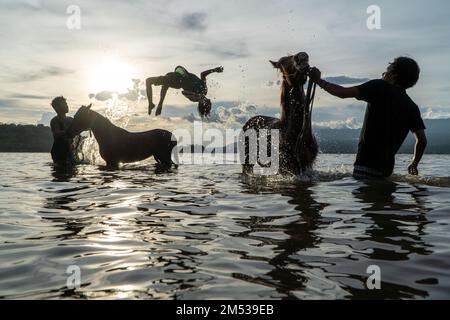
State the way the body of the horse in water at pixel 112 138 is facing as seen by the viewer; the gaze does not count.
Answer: to the viewer's left

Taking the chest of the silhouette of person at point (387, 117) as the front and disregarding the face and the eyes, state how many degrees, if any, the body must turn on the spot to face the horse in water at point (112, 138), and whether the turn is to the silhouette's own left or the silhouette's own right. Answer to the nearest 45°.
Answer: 0° — they already face it

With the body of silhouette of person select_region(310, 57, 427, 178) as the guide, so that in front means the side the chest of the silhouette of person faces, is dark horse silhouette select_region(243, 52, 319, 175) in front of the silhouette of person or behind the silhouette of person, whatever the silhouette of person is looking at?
in front

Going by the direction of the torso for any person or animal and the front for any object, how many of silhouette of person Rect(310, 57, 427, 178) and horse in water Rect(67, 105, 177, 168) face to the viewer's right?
0

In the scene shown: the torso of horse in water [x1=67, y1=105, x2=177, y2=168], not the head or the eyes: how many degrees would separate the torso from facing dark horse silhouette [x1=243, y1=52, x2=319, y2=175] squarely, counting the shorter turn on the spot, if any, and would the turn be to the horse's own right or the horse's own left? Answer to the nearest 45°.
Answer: approximately 135° to the horse's own left

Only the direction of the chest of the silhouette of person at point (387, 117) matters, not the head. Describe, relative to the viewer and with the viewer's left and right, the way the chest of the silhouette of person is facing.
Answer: facing away from the viewer and to the left of the viewer

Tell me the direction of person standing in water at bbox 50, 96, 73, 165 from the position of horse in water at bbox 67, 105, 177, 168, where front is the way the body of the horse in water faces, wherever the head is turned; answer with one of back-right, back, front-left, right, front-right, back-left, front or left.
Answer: front-right

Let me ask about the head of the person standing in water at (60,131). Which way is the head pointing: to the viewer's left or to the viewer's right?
to the viewer's right
